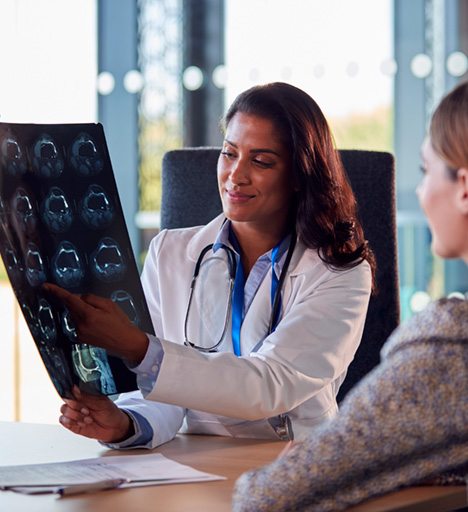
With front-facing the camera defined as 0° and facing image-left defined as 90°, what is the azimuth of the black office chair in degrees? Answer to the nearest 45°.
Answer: approximately 0°

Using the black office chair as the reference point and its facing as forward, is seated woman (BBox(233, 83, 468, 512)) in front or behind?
in front

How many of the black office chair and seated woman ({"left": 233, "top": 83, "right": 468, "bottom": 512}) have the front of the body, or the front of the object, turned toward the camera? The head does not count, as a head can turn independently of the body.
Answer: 1

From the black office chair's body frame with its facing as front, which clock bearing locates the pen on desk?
The pen on desk is roughly at 1 o'clock from the black office chair.

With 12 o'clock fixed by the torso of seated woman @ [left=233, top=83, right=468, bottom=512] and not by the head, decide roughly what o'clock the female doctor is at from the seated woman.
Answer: The female doctor is roughly at 1 o'clock from the seated woman.

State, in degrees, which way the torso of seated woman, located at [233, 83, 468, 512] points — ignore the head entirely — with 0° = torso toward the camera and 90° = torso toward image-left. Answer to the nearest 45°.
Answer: approximately 135°
